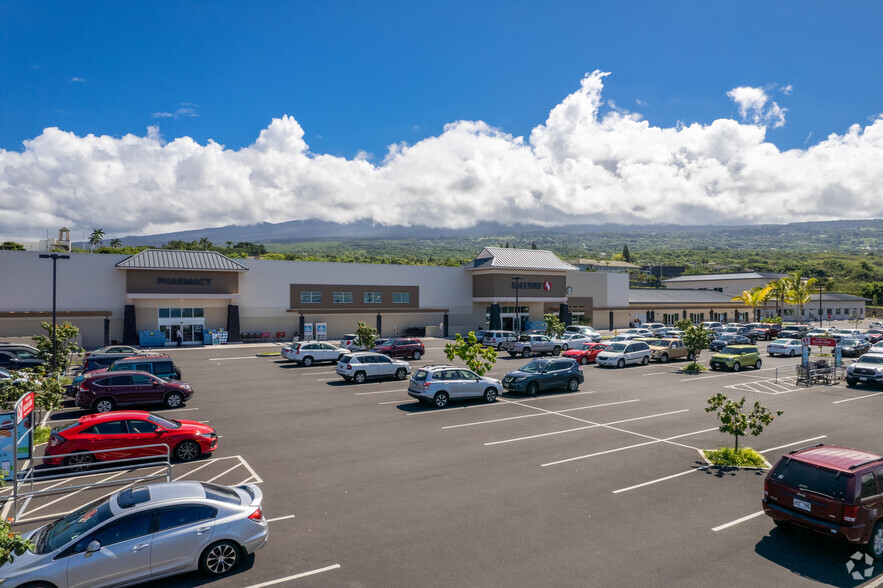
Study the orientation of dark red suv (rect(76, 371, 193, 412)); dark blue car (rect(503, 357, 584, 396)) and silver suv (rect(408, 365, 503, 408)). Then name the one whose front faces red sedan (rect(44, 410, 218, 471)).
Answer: the dark blue car

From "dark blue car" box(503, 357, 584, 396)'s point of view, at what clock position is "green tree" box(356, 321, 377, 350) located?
The green tree is roughly at 3 o'clock from the dark blue car.

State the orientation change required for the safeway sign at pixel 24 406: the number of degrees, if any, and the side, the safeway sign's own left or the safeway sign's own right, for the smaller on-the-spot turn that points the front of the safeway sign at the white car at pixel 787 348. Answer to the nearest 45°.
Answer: approximately 45° to the safeway sign's own left

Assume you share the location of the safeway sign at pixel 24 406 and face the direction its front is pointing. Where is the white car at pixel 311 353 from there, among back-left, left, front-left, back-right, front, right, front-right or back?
left

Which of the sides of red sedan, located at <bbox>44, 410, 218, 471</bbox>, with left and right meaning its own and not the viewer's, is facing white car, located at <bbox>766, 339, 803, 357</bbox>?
front

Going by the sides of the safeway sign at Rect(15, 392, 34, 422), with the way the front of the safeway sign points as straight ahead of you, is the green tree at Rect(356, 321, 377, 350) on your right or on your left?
on your left

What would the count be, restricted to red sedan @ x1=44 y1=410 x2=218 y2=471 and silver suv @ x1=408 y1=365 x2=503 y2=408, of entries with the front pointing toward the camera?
0

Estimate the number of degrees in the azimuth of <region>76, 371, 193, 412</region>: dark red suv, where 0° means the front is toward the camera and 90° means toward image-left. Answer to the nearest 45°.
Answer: approximately 270°

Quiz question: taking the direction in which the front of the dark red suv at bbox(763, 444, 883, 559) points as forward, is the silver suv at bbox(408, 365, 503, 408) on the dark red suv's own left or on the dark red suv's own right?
on the dark red suv's own left

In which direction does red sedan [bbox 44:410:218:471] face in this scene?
to the viewer's right

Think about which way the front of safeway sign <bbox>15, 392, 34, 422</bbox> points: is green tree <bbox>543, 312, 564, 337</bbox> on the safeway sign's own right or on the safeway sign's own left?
on the safeway sign's own left

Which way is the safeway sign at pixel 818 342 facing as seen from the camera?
toward the camera

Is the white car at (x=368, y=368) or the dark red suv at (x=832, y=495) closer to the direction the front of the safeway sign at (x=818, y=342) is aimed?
the dark red suv

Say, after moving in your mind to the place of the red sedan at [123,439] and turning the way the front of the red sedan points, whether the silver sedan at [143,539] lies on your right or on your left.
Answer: on your right

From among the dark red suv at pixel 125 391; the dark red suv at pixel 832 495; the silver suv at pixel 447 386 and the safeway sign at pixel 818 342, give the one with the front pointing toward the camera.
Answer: the safeway sign

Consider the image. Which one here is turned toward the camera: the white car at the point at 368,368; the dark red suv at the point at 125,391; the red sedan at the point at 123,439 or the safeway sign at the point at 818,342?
the safeway sign

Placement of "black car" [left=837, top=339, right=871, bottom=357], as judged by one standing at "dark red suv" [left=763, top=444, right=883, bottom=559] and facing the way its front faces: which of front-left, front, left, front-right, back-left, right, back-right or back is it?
front-left
